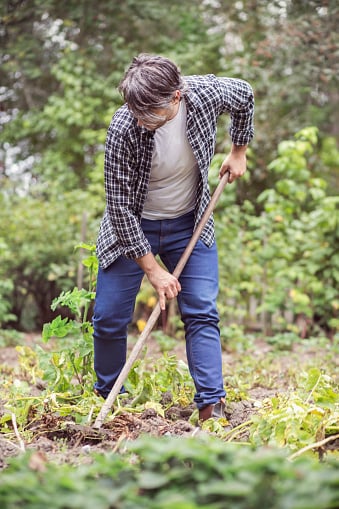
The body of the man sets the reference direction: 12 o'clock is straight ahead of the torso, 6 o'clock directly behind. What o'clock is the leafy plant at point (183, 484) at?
The leafy plant is roughly at 12 o'clock from the man.

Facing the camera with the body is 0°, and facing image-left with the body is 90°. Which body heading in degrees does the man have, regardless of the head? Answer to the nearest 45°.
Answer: approximately 0°

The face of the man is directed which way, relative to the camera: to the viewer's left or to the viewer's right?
to the viewer's left

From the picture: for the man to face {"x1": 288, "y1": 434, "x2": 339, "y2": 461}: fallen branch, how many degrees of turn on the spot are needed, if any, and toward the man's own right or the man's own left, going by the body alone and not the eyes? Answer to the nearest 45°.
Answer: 0° — they already face it
